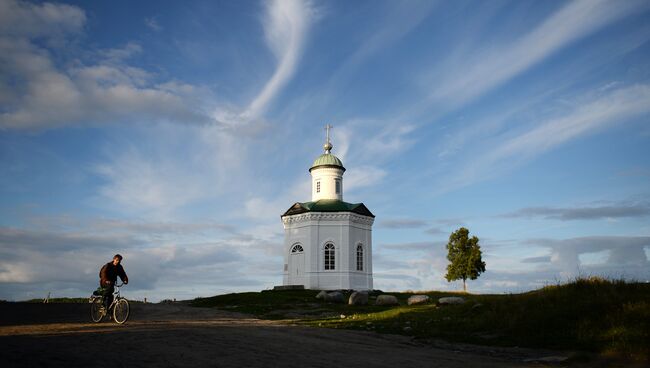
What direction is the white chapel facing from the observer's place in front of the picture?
facing the viewer and to the left of the viewer

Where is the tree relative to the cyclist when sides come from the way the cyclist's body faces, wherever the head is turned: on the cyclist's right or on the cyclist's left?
on the cyclist's left

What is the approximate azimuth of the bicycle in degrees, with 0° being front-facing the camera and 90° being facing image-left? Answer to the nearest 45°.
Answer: approximately 315°

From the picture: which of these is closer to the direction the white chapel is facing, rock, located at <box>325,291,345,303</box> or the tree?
the rock

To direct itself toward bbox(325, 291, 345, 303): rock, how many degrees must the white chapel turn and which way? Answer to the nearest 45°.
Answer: approximately 45° to its left

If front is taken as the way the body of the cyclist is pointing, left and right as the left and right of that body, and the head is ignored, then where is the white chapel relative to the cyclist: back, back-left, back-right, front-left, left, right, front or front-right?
left

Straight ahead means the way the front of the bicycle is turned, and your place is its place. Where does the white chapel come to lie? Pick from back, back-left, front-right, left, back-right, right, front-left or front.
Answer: left

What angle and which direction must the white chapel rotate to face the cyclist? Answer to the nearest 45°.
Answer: approximately 45° to its left

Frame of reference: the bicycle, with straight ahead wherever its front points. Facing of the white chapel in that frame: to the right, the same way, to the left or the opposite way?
to the right

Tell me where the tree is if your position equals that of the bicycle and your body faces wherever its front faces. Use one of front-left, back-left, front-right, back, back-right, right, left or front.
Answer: left

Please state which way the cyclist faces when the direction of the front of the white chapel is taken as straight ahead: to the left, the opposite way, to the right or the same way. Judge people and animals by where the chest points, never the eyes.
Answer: to the left

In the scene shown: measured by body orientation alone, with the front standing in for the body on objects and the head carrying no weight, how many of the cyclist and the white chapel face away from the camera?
0

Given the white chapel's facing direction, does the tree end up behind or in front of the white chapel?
behind
